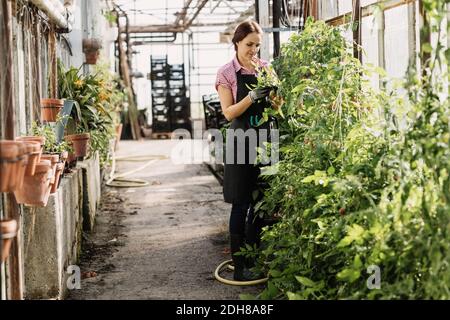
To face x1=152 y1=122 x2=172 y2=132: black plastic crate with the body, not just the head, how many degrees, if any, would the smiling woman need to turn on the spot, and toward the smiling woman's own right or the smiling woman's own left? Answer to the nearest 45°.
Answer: approximately 135° to the smiling woman's own left

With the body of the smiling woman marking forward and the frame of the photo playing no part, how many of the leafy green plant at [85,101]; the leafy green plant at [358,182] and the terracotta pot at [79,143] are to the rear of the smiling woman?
2

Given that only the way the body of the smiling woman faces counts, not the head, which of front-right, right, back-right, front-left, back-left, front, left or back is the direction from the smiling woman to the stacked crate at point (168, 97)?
back-left

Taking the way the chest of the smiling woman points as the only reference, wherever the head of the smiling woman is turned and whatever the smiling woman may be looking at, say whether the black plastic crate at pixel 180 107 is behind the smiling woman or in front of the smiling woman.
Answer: behind

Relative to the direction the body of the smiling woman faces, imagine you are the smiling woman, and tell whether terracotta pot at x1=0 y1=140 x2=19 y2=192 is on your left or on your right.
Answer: on your right

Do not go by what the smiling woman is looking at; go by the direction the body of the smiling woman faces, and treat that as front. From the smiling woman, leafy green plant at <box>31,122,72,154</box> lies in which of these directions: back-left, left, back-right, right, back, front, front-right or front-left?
back-right

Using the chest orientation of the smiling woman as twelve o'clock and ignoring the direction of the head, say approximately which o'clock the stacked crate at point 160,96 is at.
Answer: The stacked crate is roughly at 7 o'clock from the smiling woman.

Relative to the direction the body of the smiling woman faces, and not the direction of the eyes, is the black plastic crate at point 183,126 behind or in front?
behind

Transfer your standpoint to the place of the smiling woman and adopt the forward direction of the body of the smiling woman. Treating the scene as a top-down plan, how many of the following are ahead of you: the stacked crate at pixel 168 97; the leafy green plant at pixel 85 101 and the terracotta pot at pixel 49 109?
0

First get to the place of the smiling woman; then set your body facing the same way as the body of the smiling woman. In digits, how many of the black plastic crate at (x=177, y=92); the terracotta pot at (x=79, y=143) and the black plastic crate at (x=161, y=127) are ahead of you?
0

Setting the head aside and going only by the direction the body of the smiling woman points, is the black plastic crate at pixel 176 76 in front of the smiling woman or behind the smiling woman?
behind

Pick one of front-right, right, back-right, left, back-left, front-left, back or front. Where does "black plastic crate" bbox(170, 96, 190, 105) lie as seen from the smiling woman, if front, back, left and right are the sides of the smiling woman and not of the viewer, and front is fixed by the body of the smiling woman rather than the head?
back-left

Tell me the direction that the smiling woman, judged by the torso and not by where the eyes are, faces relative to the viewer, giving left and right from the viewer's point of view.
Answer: facing the viewer and to the right of the viewer

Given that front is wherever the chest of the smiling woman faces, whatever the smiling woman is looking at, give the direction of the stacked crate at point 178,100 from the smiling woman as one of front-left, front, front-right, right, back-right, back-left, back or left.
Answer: back-left

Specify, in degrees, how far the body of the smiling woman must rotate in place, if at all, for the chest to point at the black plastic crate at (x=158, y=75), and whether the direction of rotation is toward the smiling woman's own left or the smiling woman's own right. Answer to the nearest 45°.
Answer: approximately 135° to the smiling woman's own left
